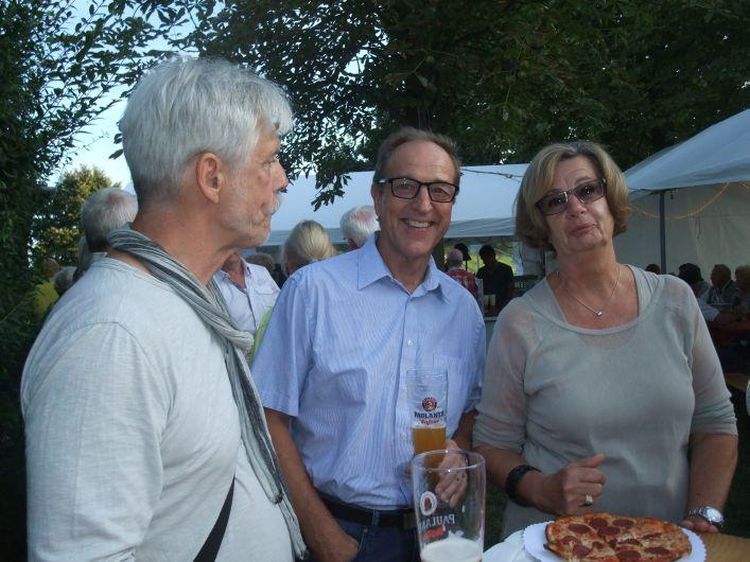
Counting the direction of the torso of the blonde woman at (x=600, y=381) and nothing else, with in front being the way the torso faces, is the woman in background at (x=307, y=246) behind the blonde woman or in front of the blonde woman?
behind

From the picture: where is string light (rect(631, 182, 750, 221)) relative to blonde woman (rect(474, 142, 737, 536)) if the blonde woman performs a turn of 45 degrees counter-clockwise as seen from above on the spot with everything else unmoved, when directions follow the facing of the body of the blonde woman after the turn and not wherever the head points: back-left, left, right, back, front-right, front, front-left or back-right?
back-left

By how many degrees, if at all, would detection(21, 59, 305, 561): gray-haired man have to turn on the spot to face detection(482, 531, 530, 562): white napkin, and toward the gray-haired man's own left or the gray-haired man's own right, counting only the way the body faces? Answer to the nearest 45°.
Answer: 0° — they already face it

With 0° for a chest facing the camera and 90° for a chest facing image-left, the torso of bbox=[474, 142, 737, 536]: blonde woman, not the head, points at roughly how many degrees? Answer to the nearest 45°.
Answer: approximately 0°

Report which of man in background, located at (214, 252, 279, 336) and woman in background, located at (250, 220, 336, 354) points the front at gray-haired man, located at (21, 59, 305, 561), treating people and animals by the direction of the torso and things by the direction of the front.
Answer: the man in background

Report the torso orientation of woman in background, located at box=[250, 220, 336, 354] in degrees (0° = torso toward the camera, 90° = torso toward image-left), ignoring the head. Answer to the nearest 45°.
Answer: approximately 180°

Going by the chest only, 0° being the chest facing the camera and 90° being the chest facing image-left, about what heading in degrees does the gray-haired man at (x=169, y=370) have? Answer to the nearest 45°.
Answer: approximately 270°

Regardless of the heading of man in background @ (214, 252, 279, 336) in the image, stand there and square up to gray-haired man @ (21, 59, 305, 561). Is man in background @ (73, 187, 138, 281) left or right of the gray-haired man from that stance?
right

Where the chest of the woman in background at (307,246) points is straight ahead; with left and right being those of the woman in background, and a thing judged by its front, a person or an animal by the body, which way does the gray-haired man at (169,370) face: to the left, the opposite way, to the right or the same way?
to the right

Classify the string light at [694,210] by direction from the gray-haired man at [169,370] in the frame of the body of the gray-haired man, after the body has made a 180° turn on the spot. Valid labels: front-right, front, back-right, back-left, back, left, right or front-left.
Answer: back-right

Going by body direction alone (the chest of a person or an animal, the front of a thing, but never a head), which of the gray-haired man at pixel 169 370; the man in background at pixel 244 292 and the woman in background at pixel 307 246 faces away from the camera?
the woman in background
